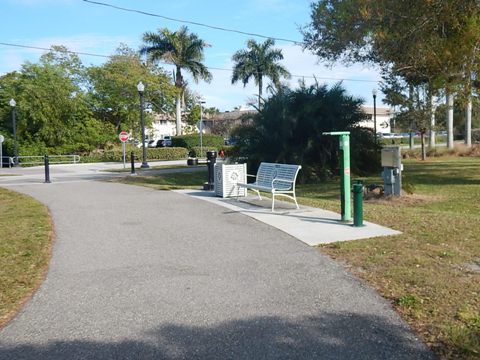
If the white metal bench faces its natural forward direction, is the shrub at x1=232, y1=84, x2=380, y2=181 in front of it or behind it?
behind

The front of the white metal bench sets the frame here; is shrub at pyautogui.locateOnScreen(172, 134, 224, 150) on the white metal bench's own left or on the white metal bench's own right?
on the white metal bench's own right

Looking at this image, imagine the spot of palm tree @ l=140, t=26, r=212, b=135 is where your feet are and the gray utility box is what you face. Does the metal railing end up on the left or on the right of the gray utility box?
right

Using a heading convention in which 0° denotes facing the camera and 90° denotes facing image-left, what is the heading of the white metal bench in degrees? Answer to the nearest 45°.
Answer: approximately 45°

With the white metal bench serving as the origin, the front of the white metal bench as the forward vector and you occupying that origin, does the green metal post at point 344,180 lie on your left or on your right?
on your left

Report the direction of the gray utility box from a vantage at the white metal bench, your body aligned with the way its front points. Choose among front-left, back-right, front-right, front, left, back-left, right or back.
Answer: back

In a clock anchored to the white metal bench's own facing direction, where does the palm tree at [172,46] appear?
The palm tree is roughly at 4 o'clock from the white metal bench.
